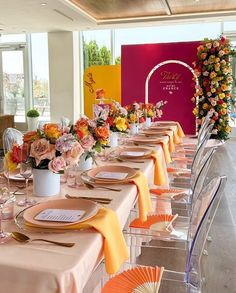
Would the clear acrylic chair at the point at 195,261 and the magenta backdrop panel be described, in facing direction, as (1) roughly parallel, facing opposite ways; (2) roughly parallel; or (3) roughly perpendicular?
roughly perpendicular

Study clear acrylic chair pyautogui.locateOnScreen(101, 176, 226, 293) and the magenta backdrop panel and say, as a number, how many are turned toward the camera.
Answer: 1

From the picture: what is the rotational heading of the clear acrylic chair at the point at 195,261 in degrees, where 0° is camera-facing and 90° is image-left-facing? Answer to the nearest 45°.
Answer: approximately 90°

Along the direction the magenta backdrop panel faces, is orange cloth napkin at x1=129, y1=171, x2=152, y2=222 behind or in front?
in front

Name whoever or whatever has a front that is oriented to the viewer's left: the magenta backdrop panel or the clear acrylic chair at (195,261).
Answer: the clear acrylic chair

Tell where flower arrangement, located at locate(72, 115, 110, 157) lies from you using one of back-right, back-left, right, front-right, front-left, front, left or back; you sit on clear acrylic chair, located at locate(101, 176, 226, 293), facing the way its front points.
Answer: front-right

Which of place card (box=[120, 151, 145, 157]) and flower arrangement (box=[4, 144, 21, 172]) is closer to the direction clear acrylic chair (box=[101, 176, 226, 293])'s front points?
the flower arrangement

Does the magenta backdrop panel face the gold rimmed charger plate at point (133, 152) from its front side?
yes

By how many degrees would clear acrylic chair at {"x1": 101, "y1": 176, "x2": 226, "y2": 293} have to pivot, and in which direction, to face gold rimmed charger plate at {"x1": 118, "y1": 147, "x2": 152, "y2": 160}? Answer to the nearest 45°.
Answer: approximately 90° to its right

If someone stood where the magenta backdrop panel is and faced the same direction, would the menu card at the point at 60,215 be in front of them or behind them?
in front

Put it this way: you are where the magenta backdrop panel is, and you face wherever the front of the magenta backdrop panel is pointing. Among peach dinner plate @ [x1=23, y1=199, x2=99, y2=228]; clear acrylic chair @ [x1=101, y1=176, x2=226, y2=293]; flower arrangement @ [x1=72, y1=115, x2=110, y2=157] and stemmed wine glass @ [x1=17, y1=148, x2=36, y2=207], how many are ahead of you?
4

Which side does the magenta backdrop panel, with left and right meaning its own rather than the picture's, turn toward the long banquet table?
front

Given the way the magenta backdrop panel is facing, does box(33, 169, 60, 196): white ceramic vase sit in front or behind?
in front
